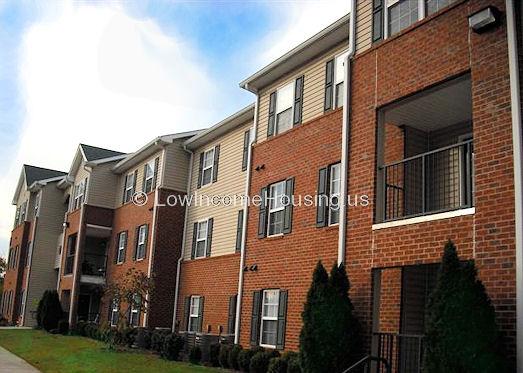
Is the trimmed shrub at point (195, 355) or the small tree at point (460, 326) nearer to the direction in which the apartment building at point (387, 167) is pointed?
the small tree

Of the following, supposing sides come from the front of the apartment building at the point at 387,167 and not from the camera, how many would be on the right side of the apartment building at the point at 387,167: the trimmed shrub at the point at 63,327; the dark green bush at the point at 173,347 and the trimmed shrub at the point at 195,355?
3

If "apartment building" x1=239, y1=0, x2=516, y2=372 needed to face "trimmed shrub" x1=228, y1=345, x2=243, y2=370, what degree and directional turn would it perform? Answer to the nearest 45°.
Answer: approximately 90° to its right

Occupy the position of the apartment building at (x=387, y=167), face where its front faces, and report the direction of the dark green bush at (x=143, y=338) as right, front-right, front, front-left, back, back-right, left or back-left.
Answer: right

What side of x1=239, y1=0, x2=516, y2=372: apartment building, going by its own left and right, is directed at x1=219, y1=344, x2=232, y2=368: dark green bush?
right

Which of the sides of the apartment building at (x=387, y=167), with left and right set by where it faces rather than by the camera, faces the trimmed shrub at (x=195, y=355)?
right

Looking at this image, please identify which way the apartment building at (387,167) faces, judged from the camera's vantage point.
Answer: facing the viewer and to the left of the viewer

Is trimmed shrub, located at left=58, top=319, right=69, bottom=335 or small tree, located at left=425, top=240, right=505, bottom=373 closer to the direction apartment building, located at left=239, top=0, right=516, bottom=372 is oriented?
the small tree

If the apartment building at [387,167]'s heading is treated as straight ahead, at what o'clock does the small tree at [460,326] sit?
The small tree is roughly at 10 o'clock from the apartment building.

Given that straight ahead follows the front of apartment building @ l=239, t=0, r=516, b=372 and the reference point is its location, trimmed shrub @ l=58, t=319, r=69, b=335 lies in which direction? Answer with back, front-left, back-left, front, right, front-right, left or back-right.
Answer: right
